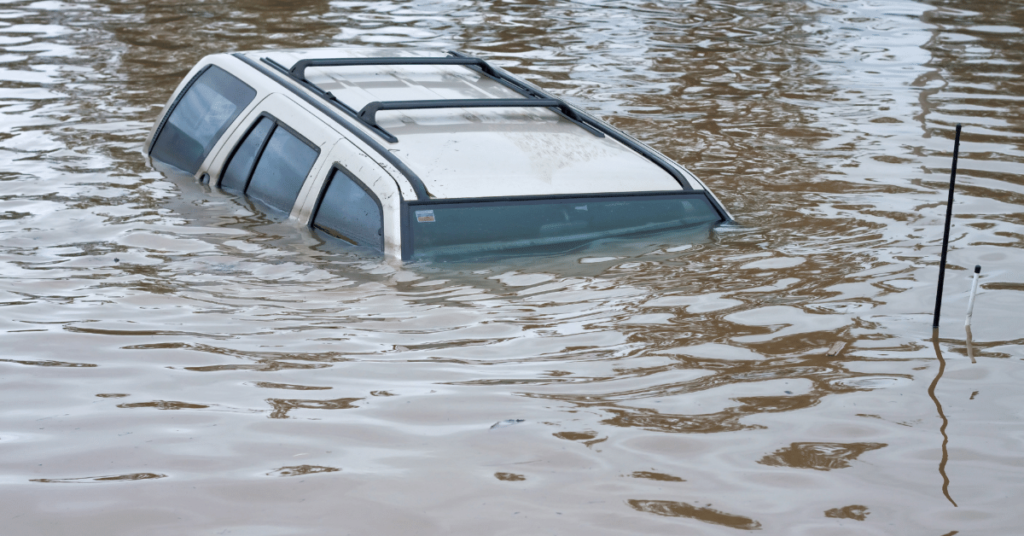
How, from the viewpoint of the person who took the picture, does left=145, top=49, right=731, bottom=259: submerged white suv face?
facing the viewer and to the right of the viewer
